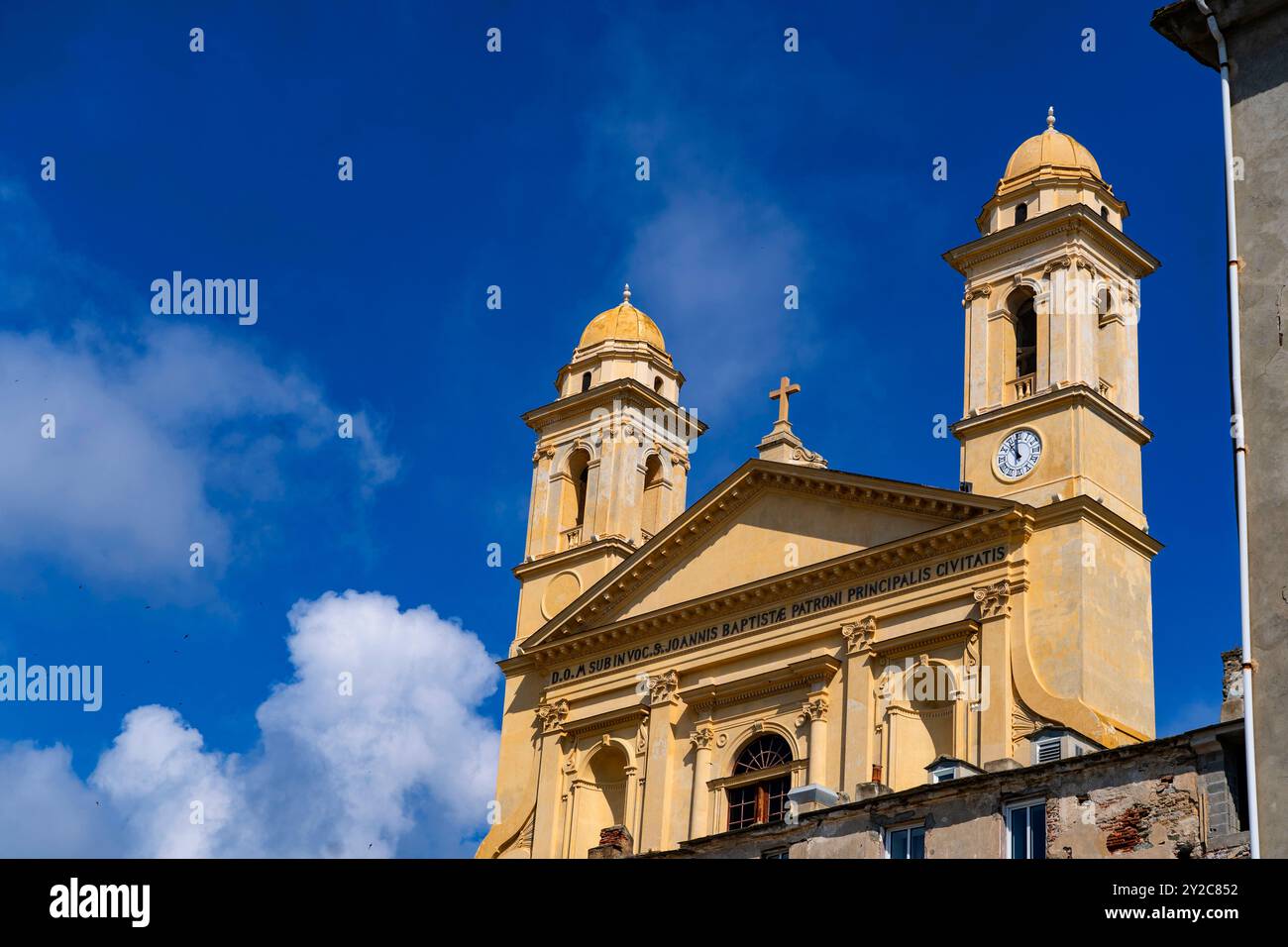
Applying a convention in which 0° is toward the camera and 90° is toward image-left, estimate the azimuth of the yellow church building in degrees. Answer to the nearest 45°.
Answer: approximately 45°
